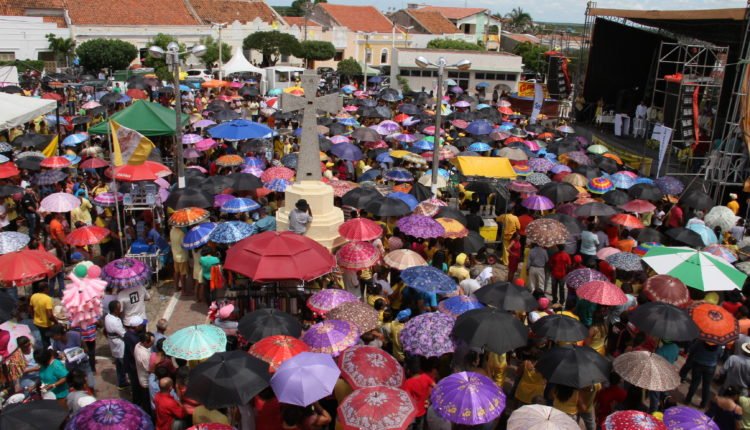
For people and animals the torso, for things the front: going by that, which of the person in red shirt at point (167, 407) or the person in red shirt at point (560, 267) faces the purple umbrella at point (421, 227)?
the person in red shirt at point (167, 407)

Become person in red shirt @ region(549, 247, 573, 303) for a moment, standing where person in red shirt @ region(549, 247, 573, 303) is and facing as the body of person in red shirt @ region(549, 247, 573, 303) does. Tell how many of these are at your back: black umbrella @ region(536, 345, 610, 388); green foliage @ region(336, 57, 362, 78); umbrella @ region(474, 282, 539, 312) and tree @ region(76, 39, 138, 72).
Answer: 2

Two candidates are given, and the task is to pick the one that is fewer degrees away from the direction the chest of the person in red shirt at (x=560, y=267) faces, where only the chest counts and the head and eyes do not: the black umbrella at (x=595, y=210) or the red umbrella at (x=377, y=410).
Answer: the black umbrella

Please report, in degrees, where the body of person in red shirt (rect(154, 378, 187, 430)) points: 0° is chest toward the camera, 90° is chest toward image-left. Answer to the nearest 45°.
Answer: approximately 225°

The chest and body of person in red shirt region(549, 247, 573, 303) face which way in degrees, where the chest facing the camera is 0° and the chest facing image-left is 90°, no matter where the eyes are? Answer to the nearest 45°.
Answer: approximately 180°

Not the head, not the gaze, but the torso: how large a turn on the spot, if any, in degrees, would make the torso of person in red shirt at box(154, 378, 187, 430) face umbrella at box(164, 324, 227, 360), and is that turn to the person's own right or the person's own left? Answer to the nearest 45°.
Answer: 0° — they already face it

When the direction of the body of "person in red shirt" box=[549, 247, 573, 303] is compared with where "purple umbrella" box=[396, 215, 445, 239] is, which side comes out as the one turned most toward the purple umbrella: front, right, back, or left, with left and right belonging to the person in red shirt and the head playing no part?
left

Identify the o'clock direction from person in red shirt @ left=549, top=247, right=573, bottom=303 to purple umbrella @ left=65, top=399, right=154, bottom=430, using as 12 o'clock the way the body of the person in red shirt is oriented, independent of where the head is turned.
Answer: The purple umbrella is roughly at 7 o'clock from the person in red shirt.

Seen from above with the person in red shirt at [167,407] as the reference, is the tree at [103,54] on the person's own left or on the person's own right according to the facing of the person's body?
on the person's own left

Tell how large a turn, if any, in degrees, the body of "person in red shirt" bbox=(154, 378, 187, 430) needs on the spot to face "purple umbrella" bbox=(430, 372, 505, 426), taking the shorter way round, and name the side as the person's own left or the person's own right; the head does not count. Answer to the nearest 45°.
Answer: approximately 90° to the person's own right

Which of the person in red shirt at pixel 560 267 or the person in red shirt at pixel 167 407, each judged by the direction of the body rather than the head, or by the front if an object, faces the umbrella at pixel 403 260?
the person in red shirt at pixel 167 407

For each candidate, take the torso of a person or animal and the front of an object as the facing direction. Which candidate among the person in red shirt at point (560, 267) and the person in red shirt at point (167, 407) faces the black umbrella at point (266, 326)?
the person in red shirt at point (167, 407)
